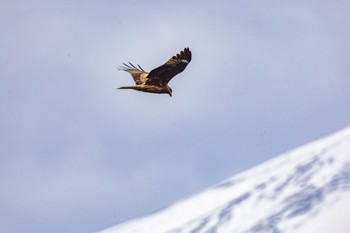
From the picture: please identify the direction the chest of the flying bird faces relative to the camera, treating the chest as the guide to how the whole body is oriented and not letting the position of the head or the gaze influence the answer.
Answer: to the viewer's right
